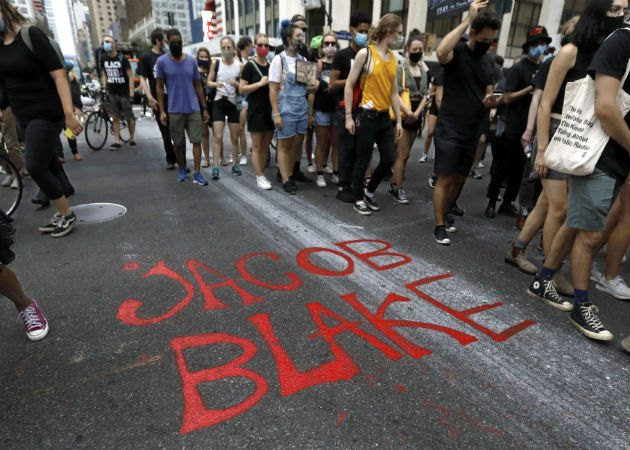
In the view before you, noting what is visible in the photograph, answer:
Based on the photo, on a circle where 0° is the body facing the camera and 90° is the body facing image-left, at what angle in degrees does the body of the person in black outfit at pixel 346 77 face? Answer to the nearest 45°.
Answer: approximately 315°

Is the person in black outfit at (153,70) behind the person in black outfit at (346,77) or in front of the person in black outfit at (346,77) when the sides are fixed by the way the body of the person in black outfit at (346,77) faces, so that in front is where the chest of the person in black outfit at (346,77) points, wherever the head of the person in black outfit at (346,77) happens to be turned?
behind

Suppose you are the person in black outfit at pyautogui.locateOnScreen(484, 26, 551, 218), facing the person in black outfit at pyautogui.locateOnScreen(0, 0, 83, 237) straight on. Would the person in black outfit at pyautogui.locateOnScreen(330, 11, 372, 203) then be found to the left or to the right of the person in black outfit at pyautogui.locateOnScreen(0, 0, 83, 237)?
right

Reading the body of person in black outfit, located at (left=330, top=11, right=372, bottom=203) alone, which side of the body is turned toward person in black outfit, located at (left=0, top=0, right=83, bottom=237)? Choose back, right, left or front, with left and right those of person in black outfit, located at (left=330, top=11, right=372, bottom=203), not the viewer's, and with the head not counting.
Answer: right

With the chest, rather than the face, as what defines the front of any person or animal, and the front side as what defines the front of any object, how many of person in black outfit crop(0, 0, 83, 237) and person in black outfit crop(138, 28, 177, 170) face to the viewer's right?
1

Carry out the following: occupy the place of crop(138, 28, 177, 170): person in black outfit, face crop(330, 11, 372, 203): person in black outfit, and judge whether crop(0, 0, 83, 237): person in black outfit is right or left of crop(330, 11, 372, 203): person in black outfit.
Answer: right

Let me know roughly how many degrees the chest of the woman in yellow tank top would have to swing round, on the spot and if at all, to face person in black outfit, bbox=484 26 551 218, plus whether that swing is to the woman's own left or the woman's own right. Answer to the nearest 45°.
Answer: approximately 45° to the woman's own left
